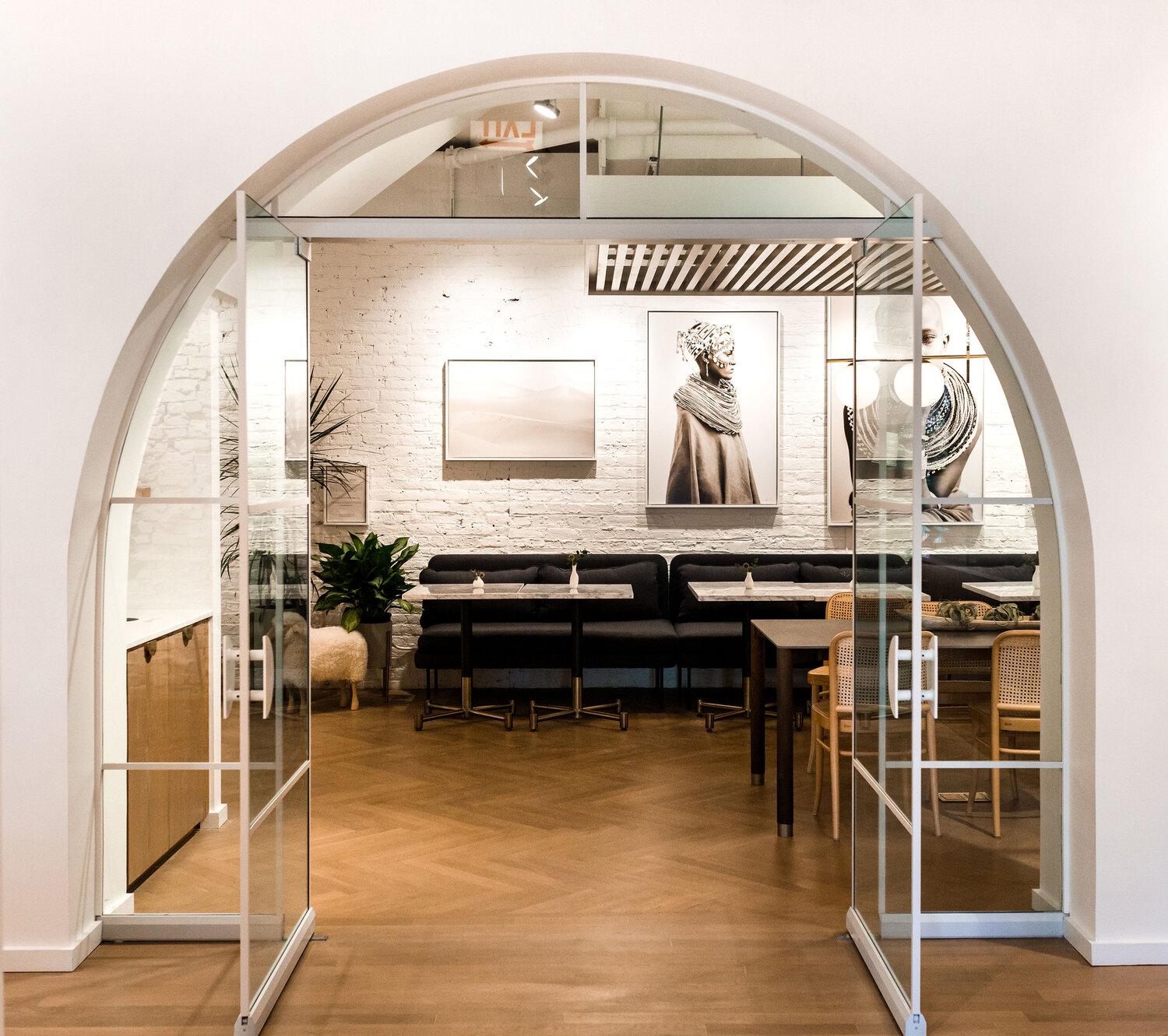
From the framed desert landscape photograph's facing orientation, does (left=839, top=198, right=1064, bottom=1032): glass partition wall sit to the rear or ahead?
ahead

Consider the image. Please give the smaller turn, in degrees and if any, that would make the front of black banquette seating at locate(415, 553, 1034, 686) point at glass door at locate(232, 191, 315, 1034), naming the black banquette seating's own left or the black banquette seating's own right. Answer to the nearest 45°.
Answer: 0° — it already faces it

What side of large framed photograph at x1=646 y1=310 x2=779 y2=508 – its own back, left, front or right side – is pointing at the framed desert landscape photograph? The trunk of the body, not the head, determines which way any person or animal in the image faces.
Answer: right

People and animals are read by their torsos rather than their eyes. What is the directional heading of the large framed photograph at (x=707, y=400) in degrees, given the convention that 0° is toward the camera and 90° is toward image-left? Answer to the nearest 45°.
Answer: approximately 0°

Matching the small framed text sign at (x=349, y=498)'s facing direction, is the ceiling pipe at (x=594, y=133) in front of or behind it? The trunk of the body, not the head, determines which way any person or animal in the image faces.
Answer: in front

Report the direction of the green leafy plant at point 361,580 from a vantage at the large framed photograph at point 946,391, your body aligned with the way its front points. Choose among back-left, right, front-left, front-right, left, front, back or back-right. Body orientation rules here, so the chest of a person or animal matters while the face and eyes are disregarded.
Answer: back-right

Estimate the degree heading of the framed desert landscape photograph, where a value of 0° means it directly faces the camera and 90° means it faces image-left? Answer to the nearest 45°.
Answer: approximately 0°
